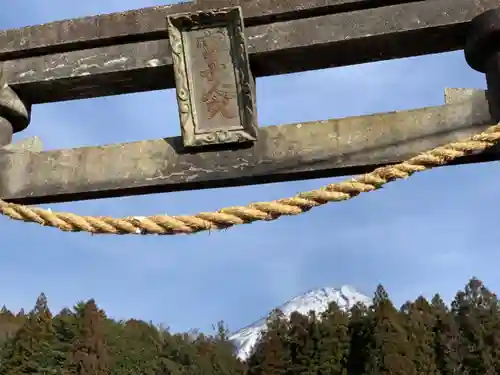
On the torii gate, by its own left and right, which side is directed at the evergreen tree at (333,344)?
back

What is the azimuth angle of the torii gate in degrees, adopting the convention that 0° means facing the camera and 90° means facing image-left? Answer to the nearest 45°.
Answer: approximately 0°

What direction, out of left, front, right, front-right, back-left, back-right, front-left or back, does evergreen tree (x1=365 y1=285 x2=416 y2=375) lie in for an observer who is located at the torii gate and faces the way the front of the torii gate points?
back

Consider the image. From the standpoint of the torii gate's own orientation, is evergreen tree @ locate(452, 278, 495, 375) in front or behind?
behind

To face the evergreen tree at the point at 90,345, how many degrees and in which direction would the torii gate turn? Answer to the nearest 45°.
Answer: approximately 180°

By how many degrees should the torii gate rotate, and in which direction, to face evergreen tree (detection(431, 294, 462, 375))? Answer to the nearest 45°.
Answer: approximately 180°

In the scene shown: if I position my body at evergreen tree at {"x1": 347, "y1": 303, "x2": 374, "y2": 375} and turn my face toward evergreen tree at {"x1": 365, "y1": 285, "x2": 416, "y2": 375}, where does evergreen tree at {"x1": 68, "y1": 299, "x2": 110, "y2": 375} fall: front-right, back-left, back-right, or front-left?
back-right

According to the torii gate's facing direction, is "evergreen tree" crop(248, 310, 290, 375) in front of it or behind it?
behind
